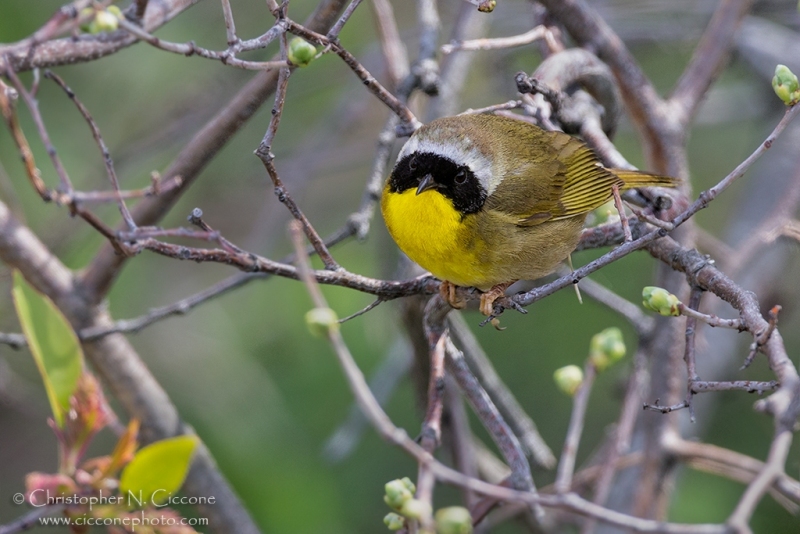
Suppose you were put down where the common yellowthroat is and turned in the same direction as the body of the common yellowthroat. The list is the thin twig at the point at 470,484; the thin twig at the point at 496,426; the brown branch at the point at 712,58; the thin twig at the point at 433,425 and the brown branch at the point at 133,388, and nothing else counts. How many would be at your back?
1

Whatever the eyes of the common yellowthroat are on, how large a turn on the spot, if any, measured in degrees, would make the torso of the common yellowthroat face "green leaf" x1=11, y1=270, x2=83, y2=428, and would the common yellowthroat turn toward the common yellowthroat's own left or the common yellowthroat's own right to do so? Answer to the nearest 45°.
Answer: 0° — it already faces it

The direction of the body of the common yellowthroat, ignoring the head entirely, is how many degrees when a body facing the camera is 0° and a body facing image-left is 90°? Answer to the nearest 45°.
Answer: approximately 45°

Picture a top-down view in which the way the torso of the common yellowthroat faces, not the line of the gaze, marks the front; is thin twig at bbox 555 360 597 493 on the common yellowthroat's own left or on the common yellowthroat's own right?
on the common yellowthroat's own left

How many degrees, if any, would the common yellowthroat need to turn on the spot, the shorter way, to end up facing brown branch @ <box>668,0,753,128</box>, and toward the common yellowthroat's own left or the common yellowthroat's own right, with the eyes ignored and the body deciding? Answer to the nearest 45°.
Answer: approximately 180°

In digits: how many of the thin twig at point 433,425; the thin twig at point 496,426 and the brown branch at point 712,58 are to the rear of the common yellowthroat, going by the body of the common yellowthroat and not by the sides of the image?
1
